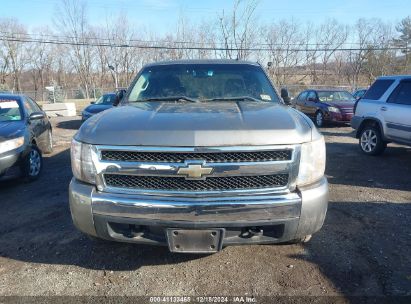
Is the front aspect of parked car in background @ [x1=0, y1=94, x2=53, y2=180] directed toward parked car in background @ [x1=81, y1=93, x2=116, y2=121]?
no

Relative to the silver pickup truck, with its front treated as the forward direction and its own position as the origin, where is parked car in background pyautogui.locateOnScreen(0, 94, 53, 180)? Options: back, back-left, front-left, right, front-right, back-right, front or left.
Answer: back-right

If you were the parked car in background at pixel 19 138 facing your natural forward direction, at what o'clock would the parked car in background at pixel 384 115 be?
the parked car in background at pixel 384 115 is roughly at 8 o'clock from the parked car in background at pixel 19 138.

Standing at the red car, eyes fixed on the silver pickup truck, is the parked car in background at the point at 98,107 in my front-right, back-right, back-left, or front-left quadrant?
front-right

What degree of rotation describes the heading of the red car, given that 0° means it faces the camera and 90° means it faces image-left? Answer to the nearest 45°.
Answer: approximately 315°

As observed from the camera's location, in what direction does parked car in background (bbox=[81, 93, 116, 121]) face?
facing the viewer and to the left of the viewer

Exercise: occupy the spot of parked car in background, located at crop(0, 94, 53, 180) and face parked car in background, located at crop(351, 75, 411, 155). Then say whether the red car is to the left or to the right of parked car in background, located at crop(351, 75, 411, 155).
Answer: left

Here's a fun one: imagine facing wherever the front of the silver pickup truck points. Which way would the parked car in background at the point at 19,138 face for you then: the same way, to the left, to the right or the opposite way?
the same way

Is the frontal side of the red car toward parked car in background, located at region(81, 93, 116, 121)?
no

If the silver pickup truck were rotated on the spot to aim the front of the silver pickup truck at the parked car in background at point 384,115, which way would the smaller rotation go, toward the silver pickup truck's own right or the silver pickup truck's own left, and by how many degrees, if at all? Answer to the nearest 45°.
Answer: approximately 135° to the silver pickup truck's own left

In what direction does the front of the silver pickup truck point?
toward the camera
